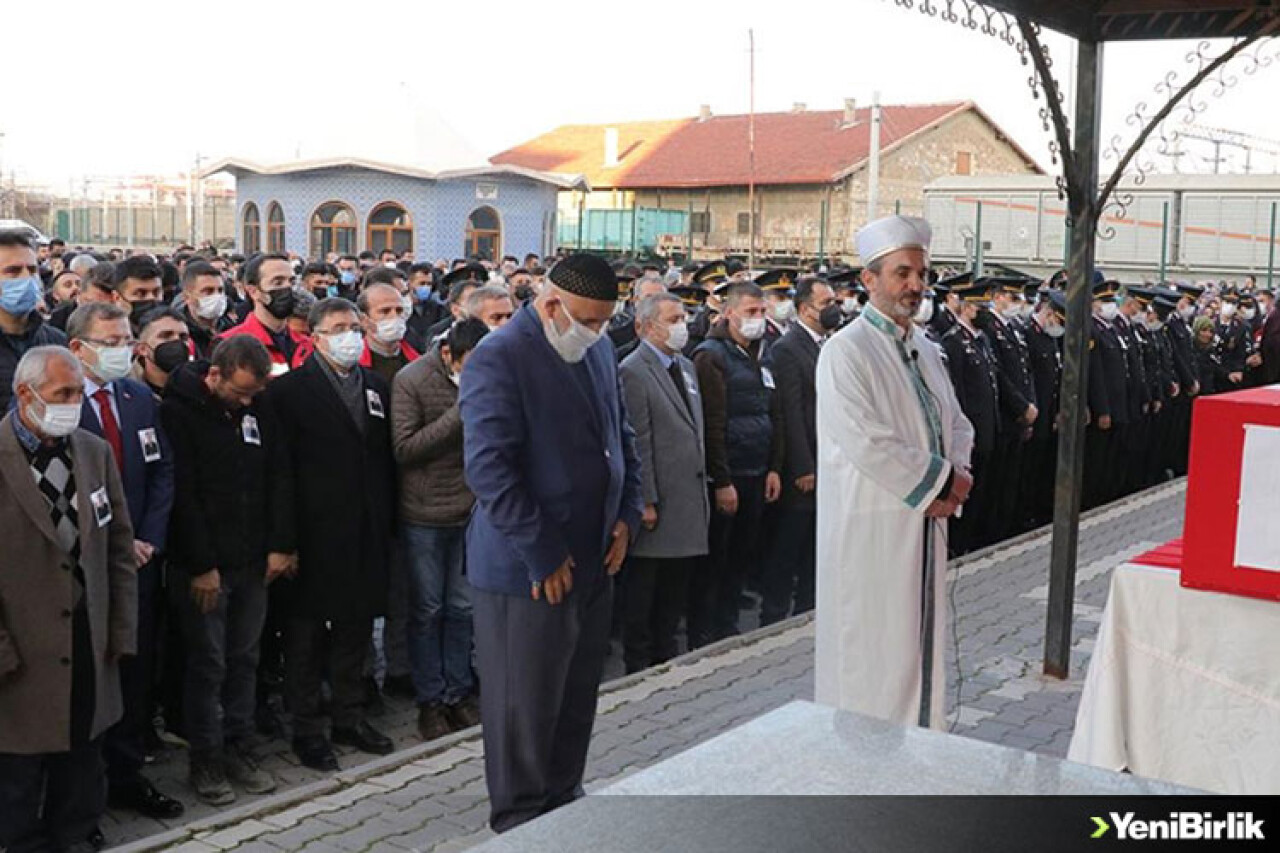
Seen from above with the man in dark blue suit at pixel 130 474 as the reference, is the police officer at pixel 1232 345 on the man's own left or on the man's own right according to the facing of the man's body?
on the man's own left

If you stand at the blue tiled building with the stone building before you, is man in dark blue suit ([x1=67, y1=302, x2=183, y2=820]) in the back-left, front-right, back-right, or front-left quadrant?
back-right

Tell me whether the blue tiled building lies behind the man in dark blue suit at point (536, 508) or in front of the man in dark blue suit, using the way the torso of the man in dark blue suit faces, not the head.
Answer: behind

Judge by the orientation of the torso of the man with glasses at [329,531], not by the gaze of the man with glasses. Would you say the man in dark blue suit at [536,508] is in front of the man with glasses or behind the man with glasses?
in front

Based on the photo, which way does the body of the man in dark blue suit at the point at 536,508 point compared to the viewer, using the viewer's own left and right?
facing the viewer and to the right of the viewer

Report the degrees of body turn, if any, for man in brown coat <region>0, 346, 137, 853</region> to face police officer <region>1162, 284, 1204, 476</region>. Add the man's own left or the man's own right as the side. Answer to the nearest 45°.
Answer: approximately 90° to the man's own left

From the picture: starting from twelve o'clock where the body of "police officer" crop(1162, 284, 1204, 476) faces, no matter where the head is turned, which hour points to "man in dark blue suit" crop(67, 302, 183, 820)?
The man in dark blue suit is roughly at 2 o'clock from the police officer.

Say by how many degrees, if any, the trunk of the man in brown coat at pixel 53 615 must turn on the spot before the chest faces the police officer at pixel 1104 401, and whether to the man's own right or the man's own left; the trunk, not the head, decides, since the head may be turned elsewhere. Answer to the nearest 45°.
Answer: approximately 90° to the man's own left

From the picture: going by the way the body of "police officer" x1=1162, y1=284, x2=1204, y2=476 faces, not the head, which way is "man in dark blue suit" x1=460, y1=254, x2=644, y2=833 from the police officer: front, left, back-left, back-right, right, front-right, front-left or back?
front-right

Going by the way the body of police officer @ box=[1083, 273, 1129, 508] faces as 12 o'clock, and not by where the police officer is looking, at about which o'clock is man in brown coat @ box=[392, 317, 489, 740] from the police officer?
The man in brown coat is roughly at 2 o'clock from the police officer.
